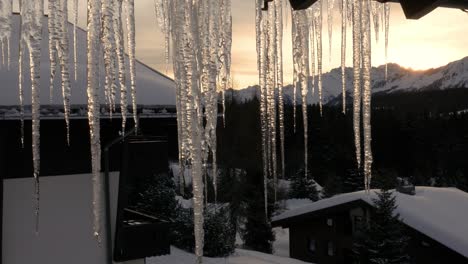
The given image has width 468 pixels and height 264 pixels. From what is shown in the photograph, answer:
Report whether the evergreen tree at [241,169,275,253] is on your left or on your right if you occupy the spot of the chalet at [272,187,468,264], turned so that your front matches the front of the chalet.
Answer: on your right

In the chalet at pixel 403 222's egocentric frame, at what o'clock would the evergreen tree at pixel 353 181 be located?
The evergreen tree is roughly at 4 o'clock from the chalet.

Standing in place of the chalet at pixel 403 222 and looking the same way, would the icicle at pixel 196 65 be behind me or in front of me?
in front

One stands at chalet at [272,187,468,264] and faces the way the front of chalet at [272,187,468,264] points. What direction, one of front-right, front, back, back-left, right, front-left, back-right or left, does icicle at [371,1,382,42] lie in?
front-left

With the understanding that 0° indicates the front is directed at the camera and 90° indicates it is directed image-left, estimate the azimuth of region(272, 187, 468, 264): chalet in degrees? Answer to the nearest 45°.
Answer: approximately 45°

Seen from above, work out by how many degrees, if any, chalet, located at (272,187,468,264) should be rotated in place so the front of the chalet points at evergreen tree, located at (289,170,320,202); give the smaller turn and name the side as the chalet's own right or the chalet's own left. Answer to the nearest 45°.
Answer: approximately 90° to the chalet's own right

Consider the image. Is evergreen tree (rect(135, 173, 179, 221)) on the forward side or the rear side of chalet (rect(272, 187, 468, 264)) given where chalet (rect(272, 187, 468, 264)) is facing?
on the forward side

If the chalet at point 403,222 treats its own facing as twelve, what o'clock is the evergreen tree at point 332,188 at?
The evergreen tree is roughly at 4 o'clock from the chalet.
